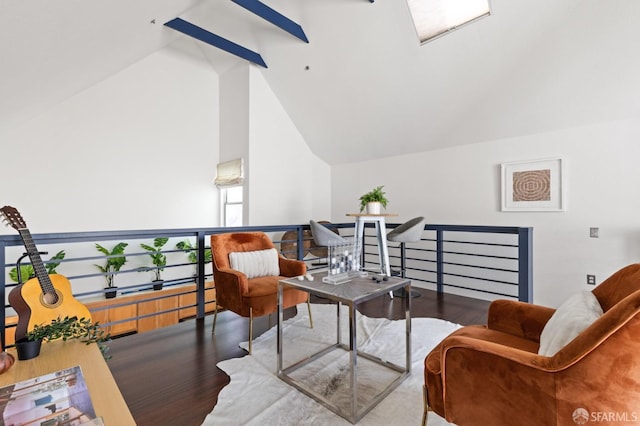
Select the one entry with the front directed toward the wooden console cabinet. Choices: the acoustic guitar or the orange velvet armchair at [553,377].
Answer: the orange velvet armchair

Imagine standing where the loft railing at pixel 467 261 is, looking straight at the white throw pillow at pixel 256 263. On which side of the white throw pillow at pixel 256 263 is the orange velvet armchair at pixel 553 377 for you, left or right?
left

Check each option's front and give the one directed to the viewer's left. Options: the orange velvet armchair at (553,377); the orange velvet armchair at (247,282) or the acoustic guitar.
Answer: the orange velvet armchair at (553,377)

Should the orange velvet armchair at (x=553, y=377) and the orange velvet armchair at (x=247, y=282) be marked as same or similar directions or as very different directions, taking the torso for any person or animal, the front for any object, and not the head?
very different directions

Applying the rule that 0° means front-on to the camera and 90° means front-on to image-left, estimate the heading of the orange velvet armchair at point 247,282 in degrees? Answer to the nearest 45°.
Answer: approximately 315°

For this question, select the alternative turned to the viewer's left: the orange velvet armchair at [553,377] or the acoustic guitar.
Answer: the orange velvet armchair

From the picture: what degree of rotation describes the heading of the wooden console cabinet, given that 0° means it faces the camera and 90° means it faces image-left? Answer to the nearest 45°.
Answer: approximately 315°

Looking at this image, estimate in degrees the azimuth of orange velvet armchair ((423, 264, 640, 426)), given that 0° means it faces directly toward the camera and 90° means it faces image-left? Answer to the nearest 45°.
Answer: approximately 90°

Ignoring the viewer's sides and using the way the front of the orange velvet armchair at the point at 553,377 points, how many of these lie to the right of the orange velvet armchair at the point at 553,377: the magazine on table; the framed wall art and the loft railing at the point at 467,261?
2

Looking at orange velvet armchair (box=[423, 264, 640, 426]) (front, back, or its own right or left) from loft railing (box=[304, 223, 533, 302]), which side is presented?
right

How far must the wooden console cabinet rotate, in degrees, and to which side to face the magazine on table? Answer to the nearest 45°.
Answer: approximately 45° to its right
